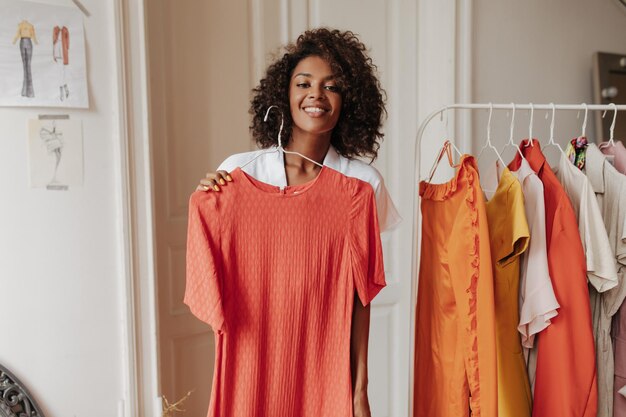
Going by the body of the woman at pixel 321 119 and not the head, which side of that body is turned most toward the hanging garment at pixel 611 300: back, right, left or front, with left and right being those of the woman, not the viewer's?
left

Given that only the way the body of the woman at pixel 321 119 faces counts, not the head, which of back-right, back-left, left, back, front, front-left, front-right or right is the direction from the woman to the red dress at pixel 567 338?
left

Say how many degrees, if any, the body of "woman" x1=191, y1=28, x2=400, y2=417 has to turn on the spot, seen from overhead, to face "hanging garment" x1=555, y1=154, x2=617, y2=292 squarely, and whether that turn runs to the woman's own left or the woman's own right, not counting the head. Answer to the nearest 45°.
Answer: approximately 90° to the woman's own left

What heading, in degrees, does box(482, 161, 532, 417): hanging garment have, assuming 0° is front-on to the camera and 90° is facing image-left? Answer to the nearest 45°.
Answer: approximately 45°
